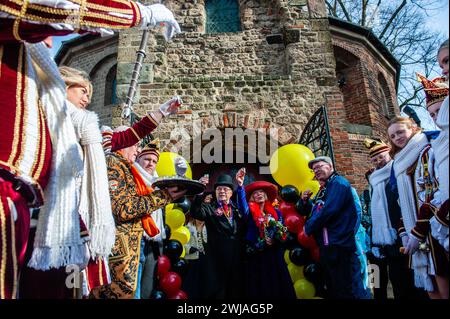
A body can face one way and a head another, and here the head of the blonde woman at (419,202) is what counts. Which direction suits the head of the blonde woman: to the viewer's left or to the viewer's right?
to the viewer's left

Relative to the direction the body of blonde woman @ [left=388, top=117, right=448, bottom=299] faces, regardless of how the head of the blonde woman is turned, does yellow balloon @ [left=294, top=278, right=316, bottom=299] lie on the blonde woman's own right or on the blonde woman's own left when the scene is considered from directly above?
on the blonde woman's own right

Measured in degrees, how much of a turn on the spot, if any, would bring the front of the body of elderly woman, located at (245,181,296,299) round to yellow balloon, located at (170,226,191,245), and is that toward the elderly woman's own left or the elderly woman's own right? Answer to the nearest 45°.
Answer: approximately 90° to the elderly woman's own right

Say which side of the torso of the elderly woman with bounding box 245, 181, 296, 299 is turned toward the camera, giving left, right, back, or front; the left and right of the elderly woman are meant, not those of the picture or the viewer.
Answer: front

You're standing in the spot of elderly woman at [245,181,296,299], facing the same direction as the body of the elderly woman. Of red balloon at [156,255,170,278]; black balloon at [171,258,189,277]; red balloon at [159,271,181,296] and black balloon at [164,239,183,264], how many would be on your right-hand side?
4

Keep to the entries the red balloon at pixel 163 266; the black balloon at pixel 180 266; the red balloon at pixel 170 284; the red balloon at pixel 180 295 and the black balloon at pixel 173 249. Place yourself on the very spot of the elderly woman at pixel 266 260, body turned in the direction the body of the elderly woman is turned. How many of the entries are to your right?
5

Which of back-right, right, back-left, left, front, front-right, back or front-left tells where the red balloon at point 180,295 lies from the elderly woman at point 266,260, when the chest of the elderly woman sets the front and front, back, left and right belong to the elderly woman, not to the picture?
right

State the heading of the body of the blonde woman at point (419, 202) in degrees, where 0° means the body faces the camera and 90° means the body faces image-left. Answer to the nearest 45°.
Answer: approximately 45°

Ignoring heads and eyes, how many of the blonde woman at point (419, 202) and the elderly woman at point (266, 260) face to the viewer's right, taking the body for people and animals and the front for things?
0
